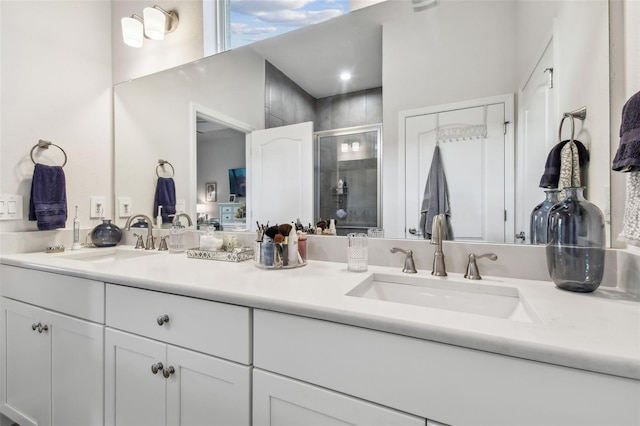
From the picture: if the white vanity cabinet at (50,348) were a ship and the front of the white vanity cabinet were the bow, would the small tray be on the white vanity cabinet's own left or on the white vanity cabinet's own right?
on the white vanity cabinet's own left

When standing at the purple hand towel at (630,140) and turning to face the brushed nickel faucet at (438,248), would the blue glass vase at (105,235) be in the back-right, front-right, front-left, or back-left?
front-left

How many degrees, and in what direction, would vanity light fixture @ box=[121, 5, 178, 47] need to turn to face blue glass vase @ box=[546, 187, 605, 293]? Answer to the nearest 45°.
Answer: approximately 90° to its left

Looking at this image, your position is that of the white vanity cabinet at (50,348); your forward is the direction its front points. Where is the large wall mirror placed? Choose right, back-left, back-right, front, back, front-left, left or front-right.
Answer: left

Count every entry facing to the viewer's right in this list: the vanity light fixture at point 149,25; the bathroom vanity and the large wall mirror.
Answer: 0

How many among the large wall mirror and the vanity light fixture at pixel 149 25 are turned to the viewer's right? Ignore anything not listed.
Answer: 0

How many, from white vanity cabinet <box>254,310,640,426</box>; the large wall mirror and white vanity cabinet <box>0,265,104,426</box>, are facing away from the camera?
0
